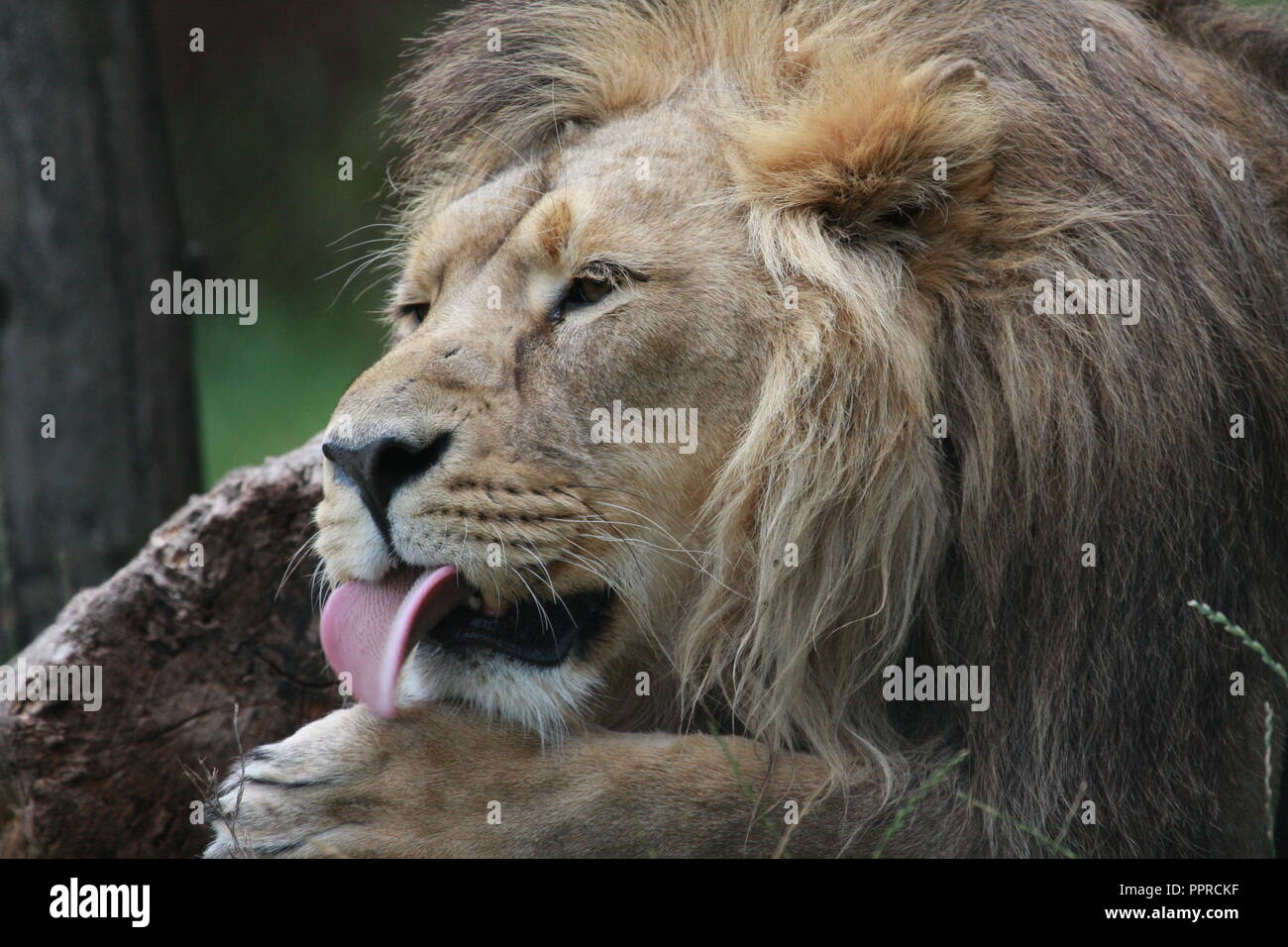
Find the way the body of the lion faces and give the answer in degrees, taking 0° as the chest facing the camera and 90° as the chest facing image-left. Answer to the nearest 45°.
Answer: approximately 45°
